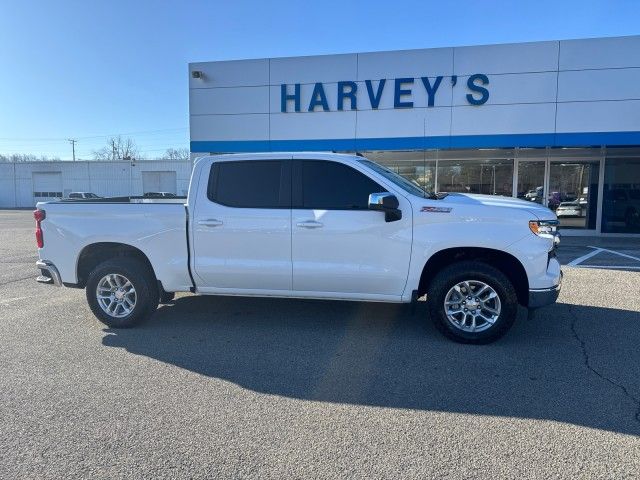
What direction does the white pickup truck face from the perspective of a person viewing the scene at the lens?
facing to the right of the viewer

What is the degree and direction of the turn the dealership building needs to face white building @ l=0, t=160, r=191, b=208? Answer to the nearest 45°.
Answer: approximately 135° to its right

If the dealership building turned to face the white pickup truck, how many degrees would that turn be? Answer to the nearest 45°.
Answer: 0° — it already faces it

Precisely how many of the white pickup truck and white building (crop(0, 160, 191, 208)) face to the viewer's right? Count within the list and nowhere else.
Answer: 1

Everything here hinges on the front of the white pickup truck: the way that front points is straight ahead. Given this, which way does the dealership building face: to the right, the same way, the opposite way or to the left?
to the right

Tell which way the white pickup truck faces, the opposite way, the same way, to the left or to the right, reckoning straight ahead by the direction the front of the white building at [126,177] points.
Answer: to the left

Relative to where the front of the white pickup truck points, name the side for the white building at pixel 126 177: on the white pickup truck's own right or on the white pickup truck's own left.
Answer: on the white pickup truck's own left
